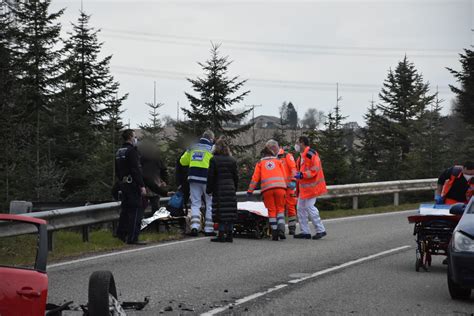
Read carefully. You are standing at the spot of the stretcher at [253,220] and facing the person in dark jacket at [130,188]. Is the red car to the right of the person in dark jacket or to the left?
left

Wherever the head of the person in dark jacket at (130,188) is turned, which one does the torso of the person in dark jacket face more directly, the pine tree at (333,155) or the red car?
the pine tree

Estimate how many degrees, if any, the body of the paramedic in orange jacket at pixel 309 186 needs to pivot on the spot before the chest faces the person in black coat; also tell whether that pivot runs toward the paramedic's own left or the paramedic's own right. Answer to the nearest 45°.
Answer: approximately 45° to the paramedic's own left

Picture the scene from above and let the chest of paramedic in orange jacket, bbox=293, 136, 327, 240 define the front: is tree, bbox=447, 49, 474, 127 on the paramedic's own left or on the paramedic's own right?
on the paramedic's own right

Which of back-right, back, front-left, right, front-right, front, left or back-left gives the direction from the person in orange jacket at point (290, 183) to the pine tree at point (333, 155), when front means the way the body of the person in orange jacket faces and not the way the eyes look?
right

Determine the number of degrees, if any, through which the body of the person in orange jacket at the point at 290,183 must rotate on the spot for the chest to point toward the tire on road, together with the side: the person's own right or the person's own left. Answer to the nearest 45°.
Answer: approximately 90° to the person's own left

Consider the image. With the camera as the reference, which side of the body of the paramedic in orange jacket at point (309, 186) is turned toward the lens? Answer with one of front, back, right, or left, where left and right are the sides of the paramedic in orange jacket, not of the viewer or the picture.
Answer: left
